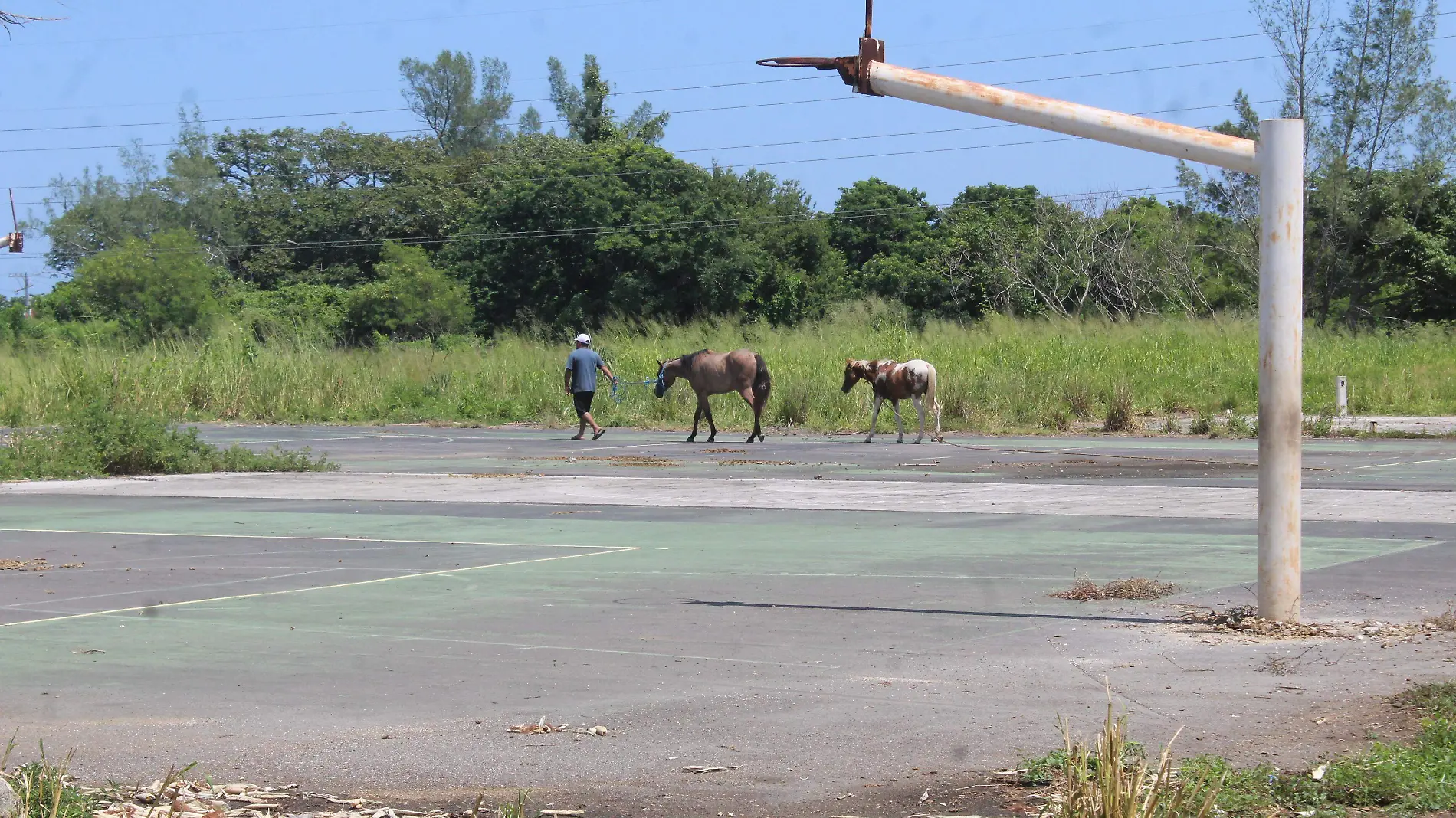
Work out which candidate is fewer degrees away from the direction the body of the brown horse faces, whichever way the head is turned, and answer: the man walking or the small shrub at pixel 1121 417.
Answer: the man walking

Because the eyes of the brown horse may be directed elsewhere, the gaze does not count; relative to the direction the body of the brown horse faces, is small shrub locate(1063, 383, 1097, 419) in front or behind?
behind

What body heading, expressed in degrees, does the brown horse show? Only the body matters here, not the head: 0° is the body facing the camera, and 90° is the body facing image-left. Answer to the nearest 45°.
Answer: approximately 90°

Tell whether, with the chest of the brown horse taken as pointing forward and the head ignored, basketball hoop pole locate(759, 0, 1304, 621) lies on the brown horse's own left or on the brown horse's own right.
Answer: on the brown horse's own left

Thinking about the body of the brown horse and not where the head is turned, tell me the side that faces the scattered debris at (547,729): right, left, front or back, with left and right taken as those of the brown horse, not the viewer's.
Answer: left

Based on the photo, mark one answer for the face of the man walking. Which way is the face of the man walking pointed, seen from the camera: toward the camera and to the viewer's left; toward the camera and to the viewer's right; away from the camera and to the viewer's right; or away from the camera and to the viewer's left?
away from the camera and to the viewer's left

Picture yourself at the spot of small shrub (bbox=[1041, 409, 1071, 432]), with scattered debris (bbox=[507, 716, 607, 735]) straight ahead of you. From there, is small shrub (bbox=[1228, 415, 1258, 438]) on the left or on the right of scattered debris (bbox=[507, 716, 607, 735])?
left

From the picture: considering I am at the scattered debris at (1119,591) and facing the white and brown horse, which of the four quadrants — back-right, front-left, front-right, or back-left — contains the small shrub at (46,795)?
back-left

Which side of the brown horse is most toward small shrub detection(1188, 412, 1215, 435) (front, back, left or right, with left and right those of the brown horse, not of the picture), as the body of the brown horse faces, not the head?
back

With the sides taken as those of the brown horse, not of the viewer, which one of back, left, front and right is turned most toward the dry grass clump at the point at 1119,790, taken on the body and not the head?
left

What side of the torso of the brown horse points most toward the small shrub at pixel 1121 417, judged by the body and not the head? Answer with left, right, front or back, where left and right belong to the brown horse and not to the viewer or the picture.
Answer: back

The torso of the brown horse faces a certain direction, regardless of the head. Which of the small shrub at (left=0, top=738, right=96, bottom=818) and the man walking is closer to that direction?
the man walking
